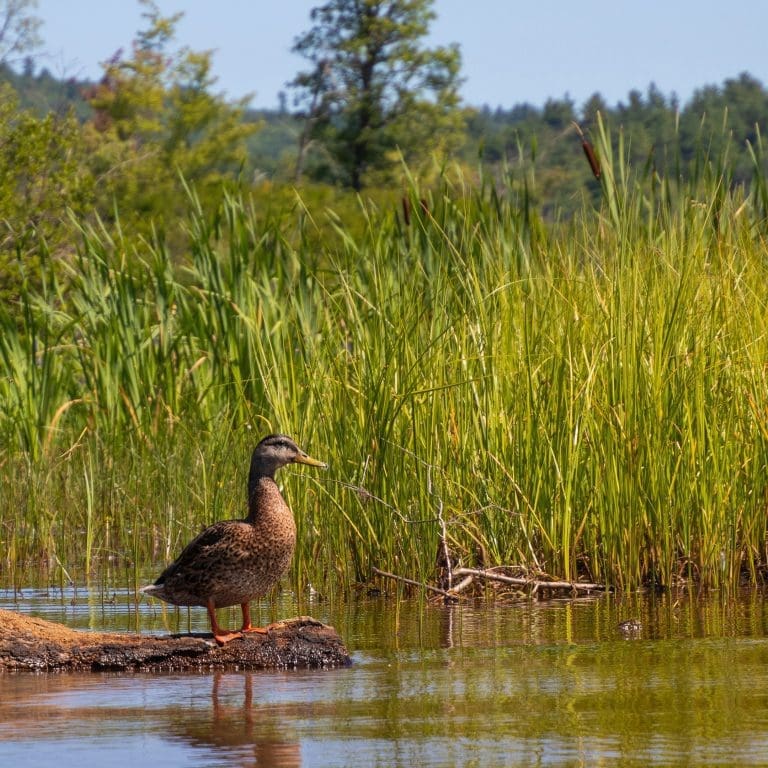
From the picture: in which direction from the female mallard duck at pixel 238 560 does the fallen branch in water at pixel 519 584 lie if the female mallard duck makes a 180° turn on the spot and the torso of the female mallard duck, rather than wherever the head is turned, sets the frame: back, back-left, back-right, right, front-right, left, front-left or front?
back-right

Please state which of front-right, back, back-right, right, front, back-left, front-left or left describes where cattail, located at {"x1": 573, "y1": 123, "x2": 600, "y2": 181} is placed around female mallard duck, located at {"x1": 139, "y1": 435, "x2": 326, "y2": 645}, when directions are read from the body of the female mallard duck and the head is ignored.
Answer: front-left

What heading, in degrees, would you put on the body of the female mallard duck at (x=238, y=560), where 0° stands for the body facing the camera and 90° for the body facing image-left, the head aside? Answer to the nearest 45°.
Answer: approximately 270°
